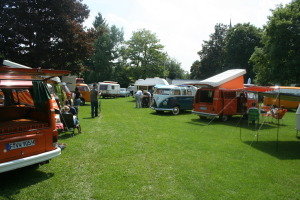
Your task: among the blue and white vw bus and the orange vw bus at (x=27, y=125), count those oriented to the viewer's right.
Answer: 0

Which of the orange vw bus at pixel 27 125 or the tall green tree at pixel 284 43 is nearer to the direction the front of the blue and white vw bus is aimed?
the orange vw bus

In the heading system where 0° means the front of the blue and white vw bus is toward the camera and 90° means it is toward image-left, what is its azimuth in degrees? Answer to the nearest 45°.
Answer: approximately 45°

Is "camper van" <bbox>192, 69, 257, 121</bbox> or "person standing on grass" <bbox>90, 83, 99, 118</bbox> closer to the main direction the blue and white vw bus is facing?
the person standing on grass

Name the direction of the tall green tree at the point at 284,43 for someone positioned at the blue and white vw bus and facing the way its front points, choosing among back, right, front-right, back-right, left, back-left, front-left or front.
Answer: back

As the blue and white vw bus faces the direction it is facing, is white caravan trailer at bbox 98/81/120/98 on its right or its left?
on its right
